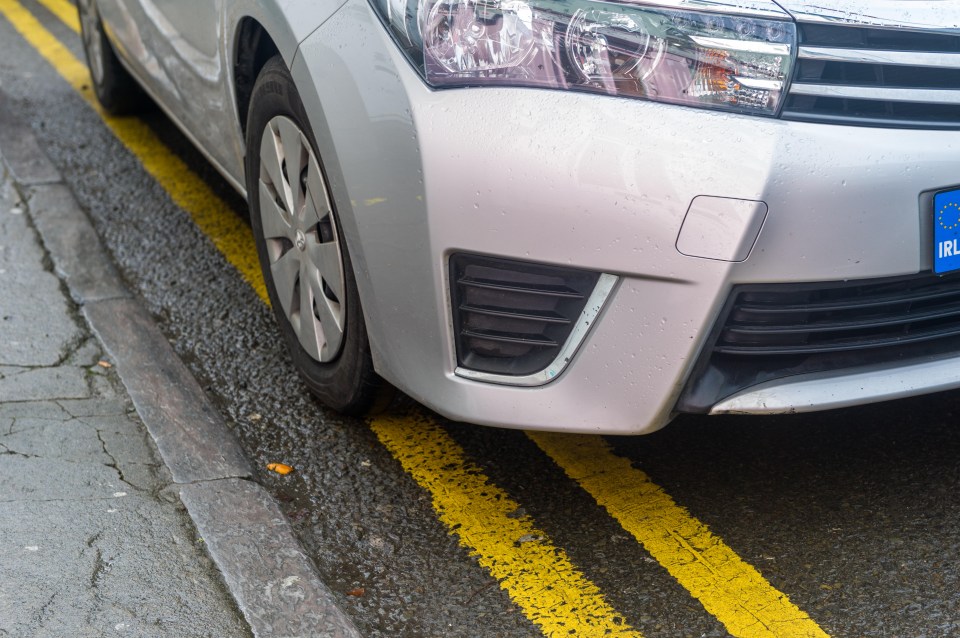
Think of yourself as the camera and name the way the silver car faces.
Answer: facing the viewer and to the right of the viewer
